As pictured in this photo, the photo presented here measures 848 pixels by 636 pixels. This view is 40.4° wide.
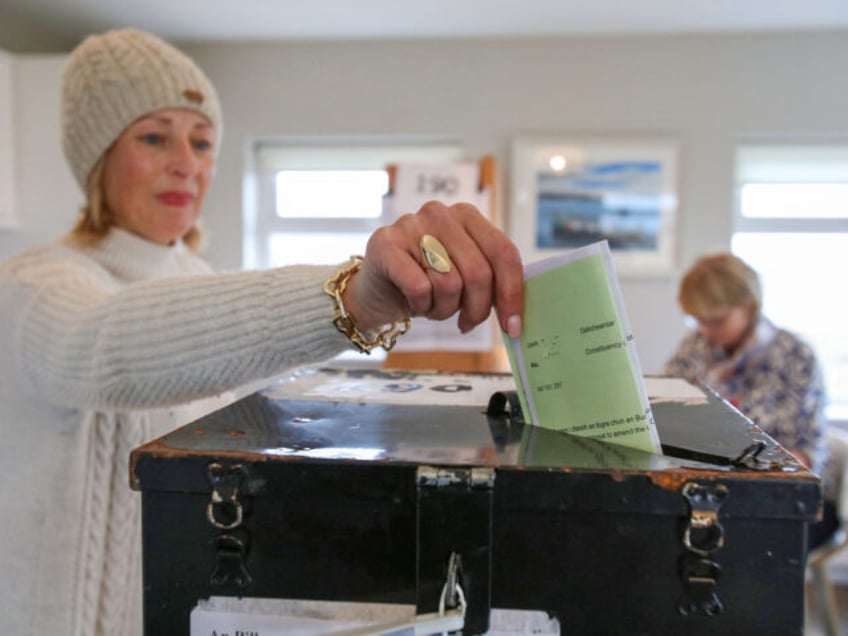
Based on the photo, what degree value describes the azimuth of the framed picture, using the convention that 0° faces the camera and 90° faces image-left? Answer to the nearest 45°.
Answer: approximately 0°

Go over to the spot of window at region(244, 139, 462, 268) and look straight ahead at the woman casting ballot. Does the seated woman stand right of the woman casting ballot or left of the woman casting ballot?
left

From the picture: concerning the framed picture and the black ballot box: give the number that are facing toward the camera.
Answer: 2

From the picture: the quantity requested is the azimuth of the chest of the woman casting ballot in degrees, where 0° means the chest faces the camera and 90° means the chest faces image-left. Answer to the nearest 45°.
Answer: approximately 315°

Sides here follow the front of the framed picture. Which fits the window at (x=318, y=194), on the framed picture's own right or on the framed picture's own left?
on the framed picture's own right
